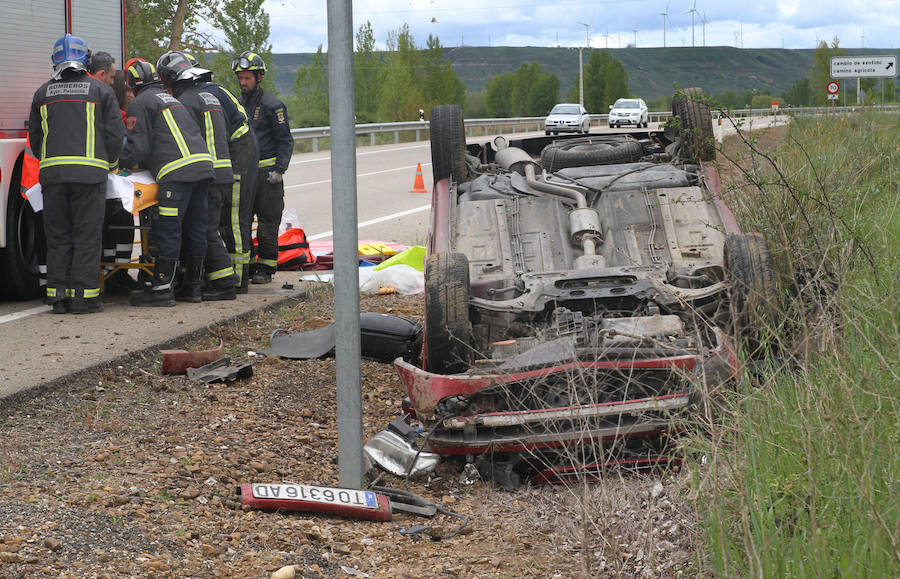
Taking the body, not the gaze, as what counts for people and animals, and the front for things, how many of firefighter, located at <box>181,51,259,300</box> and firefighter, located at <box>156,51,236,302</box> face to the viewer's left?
2

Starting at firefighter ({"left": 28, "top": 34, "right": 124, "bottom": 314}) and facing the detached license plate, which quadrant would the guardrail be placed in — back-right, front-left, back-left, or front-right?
back-left

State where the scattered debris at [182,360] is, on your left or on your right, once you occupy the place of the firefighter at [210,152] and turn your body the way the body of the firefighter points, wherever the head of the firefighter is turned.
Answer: on your left

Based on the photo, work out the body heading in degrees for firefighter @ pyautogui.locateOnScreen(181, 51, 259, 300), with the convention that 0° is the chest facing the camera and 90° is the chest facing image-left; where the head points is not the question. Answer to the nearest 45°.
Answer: approximately 90°

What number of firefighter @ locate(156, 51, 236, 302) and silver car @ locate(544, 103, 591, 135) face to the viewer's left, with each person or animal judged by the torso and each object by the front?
1

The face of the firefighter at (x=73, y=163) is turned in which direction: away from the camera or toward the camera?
away from the camera

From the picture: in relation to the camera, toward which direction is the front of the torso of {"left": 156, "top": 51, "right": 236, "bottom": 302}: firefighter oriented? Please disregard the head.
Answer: to the viewer's left

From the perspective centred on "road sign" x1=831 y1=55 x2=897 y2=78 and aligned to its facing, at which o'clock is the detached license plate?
The detached license plate is roughly at 12 o'clock from the road sign.

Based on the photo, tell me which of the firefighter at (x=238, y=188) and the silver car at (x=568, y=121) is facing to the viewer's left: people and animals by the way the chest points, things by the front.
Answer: the firefighter

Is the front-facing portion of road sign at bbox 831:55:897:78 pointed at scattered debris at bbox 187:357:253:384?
yes

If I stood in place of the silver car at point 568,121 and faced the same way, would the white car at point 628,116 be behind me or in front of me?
behind
